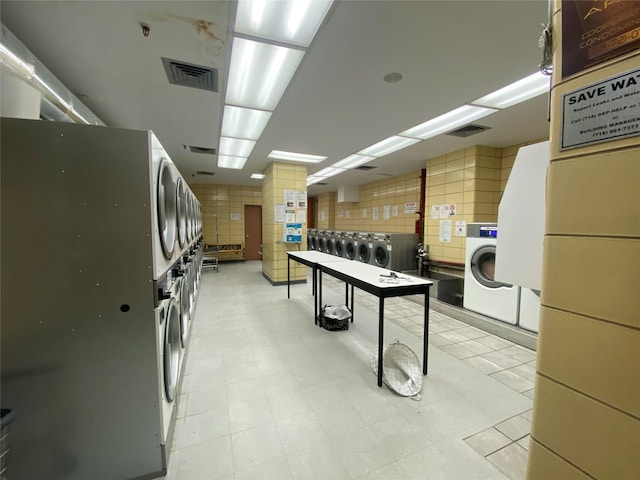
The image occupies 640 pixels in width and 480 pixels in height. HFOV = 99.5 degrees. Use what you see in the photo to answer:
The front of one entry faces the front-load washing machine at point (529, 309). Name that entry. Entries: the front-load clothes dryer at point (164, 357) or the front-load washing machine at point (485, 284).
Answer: the front-load clothes dryer at point (164, 357)

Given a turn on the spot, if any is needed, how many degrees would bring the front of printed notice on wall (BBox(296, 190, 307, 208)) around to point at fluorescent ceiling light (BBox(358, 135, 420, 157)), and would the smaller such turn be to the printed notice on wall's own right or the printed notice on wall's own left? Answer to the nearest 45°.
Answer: approximately 45° to the printed notice on wall's own left

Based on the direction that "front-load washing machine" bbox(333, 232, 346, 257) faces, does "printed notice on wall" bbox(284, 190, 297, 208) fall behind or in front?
in front

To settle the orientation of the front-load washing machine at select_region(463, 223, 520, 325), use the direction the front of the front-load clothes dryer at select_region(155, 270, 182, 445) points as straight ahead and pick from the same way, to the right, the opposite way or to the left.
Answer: the opposite way

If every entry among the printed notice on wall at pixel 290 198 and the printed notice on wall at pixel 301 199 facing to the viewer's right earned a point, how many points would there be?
0

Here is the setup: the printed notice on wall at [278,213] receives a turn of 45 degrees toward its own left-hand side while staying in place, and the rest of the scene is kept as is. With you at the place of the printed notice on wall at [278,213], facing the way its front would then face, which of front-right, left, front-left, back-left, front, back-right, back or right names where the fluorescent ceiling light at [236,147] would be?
right

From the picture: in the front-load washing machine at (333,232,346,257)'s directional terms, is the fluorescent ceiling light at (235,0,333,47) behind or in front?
in front

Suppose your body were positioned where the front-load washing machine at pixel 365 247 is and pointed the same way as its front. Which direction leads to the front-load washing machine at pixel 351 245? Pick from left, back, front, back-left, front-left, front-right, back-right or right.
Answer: right

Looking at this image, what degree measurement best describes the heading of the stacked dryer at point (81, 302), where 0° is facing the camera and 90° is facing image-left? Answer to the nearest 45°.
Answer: approximately 270°

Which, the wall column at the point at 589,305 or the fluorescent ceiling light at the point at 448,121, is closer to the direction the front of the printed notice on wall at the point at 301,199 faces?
the wall column
